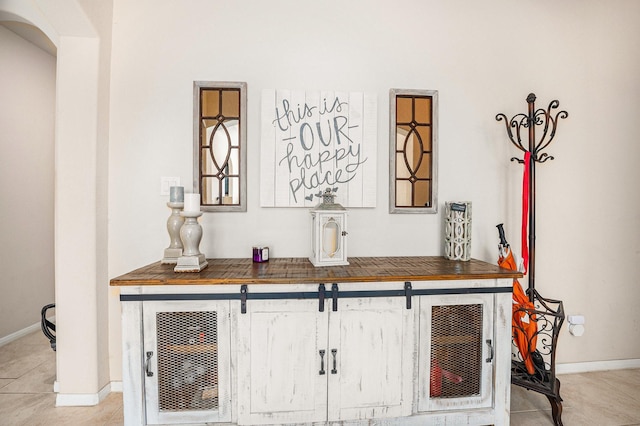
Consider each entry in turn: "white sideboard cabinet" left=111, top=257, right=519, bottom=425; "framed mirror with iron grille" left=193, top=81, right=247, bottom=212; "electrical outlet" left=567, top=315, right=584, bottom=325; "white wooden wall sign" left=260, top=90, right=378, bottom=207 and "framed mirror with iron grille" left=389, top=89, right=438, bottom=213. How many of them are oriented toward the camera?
5

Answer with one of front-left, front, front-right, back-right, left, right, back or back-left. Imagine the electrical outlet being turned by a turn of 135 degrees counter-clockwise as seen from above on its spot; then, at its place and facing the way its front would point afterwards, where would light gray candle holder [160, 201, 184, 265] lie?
back

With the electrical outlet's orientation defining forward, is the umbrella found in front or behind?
in front

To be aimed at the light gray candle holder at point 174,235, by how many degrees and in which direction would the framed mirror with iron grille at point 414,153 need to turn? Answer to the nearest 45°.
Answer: approximately 45° to its right

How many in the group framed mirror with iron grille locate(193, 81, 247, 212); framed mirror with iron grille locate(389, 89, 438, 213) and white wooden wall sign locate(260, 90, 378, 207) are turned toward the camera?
3

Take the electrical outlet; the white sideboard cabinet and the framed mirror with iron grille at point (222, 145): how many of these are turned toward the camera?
3

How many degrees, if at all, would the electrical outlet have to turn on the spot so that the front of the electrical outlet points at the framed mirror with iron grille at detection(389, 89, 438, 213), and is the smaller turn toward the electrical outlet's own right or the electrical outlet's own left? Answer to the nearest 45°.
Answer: approximately 45° to the electrical outlet's own right

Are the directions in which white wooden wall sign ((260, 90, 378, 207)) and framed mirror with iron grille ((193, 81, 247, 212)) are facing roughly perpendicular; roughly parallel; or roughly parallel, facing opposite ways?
roughly parallel

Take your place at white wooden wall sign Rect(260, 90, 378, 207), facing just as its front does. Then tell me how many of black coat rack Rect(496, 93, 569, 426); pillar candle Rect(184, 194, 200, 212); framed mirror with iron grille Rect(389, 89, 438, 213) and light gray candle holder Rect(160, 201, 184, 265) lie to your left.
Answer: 2

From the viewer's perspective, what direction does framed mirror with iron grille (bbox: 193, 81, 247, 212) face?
toward the camera

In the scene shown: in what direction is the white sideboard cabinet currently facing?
toward the camera

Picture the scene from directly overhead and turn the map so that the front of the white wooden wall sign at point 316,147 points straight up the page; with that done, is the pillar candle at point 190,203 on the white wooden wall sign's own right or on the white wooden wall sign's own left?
on the white wooden wall sign's own right

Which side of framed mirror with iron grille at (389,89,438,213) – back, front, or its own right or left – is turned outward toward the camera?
front

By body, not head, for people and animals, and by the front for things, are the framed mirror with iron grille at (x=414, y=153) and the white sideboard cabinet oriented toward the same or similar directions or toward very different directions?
same or similar directions
